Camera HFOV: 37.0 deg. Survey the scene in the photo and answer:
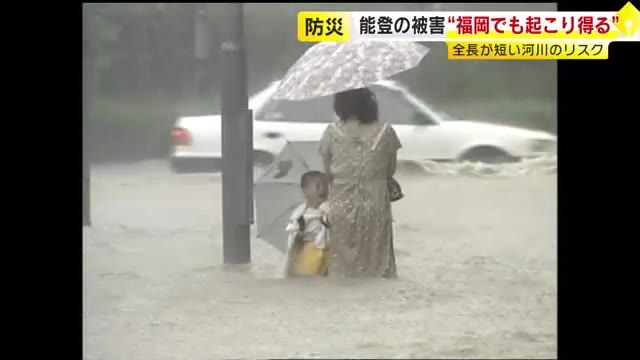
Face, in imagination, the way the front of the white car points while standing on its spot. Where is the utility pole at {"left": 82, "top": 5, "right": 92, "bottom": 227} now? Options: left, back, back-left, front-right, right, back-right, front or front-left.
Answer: back

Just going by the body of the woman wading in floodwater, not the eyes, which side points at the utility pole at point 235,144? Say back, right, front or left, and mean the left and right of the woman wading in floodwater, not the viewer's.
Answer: left

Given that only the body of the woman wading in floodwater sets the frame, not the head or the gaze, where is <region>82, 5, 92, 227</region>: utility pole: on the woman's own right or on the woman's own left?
on the woman's own left

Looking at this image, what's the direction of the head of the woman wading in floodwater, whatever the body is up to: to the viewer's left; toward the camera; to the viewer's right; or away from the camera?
away from the camera

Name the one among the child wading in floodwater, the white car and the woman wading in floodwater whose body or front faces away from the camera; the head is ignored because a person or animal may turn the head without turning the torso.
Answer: the woman wading in floodwater

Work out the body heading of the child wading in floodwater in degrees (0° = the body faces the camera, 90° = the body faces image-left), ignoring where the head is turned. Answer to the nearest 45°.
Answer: approximately 315°

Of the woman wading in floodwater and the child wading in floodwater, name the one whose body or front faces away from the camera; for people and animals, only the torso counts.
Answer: the woman wading in floodwater

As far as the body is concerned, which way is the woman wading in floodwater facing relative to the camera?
away from the camera

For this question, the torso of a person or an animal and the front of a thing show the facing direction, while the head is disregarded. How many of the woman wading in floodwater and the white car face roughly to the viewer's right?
1

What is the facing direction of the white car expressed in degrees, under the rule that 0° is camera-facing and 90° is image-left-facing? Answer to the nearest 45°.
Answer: approximately 270°
